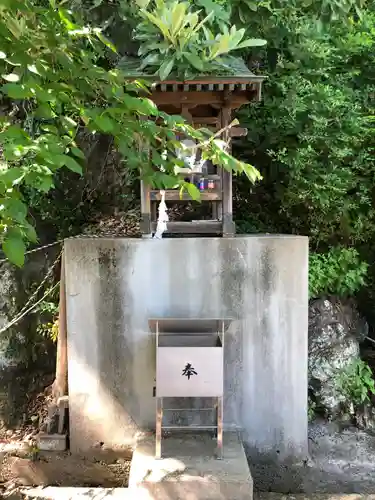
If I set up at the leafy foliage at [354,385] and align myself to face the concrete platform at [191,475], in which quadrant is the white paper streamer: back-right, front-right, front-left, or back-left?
front-right

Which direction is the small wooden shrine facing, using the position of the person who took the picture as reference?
facing the viewer
